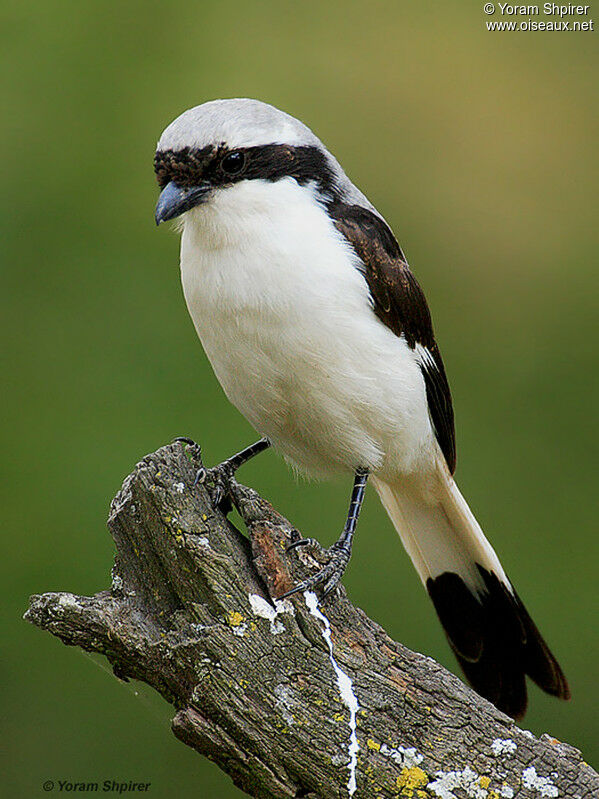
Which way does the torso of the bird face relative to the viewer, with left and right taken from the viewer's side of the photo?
facing the viewer and to the left of the viewer
